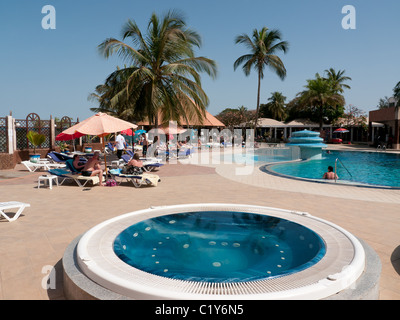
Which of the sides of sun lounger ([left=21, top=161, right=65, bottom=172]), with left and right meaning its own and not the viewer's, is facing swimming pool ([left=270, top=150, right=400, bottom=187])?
front

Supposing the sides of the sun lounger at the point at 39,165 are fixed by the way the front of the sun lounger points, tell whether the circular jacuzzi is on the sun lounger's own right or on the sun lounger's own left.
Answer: on the sun lounger's own right

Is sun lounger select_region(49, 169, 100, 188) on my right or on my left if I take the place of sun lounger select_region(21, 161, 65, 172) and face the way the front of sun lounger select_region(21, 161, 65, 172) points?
on my right

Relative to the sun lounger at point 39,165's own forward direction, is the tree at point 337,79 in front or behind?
in front

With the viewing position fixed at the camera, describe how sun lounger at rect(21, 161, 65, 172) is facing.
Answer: facing to the right of the viewer
